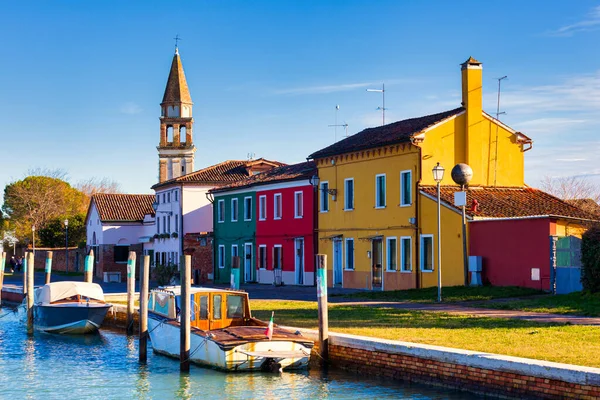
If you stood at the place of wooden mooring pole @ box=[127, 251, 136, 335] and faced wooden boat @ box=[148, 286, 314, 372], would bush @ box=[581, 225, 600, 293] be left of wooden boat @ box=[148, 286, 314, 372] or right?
left

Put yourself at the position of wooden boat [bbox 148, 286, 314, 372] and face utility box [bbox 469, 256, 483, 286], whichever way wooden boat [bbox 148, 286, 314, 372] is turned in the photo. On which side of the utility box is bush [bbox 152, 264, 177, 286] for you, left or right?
left

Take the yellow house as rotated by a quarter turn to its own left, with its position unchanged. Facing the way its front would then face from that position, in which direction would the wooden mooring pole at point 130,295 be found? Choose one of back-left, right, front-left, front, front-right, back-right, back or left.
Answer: right

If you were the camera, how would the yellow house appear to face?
facing the viewer and to the left of the viewer

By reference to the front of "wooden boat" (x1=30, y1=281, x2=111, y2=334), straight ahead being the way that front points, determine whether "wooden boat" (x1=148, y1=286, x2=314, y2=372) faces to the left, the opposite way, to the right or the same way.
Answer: the opposite way

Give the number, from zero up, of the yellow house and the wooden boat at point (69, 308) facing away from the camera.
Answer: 0

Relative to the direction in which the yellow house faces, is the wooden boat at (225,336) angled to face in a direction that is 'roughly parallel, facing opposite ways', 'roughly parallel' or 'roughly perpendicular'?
roughly perpendicular
